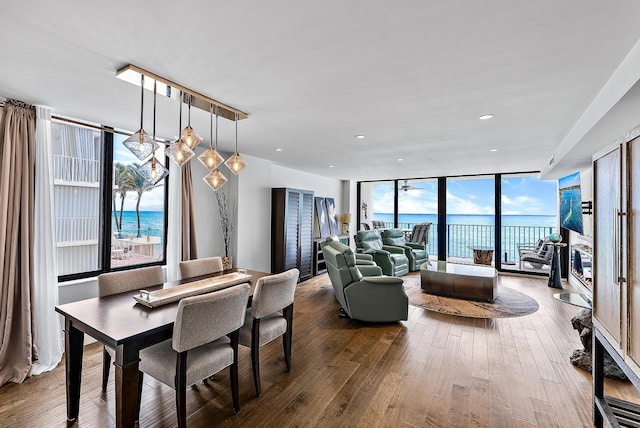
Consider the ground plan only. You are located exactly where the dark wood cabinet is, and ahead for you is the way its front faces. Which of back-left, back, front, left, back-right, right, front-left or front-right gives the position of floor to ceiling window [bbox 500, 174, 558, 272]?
front-left

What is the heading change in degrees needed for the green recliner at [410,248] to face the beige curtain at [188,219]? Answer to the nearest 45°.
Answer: approximately 90° to its right

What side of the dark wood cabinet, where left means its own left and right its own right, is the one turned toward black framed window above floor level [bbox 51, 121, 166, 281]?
right

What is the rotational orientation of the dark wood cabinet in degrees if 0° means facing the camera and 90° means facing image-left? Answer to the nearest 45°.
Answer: approximately 315°

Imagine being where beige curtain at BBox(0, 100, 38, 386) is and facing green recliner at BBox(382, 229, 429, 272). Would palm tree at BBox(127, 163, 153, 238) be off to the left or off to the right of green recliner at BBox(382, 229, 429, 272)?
left

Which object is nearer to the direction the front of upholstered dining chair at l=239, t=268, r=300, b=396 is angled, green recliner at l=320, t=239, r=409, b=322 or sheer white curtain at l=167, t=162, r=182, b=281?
the sheer white curtain

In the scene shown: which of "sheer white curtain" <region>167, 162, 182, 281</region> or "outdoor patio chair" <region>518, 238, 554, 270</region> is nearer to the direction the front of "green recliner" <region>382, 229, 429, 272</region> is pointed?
the outdoor patio chair

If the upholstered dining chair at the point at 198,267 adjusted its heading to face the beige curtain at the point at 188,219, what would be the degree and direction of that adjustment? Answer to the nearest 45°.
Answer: approximately 135° to its left

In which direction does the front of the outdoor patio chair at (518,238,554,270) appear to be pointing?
to the viewer's left

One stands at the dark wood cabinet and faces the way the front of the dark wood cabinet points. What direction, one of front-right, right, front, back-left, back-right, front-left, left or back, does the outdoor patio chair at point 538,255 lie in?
front-left

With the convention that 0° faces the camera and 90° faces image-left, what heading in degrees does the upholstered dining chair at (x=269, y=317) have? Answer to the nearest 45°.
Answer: approximately 135°

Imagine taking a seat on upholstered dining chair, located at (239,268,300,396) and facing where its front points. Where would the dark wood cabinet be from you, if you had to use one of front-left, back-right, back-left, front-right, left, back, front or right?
front-right

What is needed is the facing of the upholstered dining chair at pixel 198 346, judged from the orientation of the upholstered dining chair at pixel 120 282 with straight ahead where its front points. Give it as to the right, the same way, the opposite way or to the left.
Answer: the opposite way
